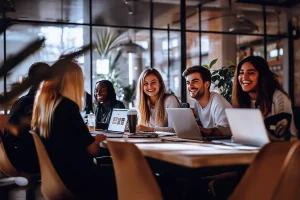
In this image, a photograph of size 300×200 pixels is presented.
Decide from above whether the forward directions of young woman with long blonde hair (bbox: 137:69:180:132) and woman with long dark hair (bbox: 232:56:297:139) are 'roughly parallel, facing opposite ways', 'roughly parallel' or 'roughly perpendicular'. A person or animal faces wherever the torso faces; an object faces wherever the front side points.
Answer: roughly parallel

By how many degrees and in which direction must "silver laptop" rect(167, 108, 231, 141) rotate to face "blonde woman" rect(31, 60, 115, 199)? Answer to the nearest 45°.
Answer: approximately 180°

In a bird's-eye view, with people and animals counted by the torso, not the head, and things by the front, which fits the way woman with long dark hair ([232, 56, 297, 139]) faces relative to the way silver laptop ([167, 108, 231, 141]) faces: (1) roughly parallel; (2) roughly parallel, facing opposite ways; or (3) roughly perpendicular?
roughly parallel, facing opposite ways

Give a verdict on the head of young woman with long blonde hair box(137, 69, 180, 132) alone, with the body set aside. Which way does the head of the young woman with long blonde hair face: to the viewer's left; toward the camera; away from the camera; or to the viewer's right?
toward the camera

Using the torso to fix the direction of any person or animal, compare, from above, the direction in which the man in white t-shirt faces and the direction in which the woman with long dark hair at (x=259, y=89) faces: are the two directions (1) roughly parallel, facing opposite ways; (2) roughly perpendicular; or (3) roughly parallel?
roughly parallel

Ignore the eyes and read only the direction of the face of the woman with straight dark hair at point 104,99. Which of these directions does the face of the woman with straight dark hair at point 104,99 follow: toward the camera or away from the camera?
toward the camera

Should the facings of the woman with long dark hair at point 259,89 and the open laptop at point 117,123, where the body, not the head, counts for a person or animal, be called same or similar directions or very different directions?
same or similar directions

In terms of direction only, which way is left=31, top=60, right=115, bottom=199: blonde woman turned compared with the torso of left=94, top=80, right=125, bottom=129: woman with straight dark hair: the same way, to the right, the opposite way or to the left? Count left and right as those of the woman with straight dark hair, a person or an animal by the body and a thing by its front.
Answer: the opposite way

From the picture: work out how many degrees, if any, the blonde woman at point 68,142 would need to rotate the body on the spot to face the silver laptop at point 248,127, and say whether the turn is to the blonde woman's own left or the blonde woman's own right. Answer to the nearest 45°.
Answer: approximately 45° to the blonde woman's own right

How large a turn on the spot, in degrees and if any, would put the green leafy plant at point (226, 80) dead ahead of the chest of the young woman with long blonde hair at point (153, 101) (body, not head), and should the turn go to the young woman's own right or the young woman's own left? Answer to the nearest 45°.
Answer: approximately 180°

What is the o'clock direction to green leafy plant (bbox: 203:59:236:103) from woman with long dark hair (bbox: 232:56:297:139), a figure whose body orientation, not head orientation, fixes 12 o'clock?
The green leafy plant is roughly at 4 o'clock from the woman with long dark hair.

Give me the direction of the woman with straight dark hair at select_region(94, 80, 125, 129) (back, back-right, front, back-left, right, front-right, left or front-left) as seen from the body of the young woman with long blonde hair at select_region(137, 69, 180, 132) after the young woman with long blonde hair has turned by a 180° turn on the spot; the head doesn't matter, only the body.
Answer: left

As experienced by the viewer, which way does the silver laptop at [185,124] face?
facing away from the viewer and to the right of the viewer

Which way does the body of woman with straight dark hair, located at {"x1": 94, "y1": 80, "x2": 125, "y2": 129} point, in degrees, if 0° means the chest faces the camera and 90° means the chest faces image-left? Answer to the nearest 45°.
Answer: approximately 45°

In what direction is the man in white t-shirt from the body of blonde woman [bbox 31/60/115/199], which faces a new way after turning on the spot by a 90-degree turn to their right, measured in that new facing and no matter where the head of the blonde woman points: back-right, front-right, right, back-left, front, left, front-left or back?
left

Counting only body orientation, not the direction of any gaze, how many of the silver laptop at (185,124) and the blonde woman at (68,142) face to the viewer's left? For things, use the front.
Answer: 0

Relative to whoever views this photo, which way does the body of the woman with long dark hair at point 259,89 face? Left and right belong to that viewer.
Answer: facing the viewer and to the left of the viewer
